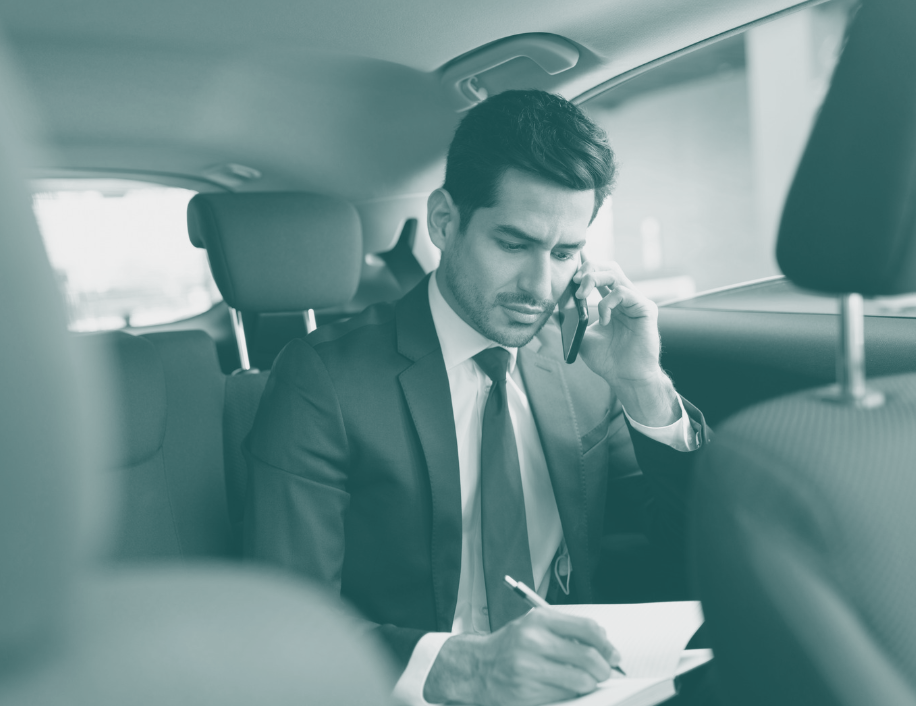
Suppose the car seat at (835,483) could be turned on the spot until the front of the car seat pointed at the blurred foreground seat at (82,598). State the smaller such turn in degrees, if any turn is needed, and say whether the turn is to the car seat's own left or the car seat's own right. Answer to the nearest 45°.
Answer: approximately 90° to the car seat's own right

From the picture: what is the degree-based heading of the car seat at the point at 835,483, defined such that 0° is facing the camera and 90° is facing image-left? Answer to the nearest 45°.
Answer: approximately 315°

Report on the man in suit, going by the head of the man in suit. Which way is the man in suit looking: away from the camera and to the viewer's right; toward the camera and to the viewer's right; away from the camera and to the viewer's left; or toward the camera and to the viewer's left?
toward the camera and to the viewer's right

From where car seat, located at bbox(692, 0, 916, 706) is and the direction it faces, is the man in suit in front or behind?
behind
